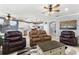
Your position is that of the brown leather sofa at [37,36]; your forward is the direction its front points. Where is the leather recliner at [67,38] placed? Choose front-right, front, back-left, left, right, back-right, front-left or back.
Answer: front-left

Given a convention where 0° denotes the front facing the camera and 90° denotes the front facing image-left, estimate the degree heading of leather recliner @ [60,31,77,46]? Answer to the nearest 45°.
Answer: approximately 45°

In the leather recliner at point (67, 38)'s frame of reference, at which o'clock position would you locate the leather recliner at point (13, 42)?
the leather recliner at point (13, 42) is roughly at 1 o'clock from the leather recliner at point (67, 38).

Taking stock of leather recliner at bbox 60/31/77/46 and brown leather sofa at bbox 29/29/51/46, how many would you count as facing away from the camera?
0
